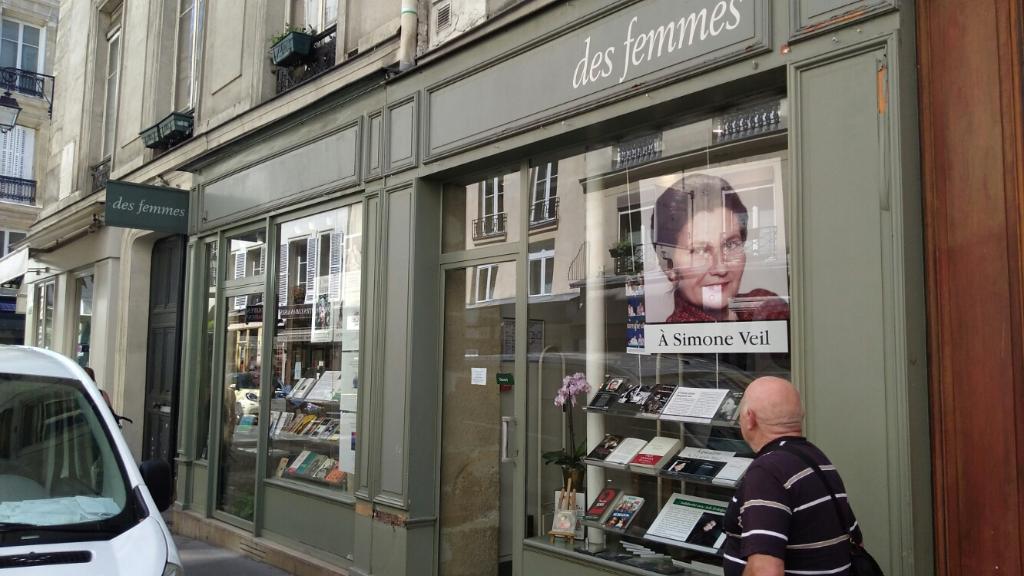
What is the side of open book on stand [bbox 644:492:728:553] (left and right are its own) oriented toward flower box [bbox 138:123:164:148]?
right

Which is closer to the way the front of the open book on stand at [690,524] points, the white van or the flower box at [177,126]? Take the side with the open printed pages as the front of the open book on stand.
the white van

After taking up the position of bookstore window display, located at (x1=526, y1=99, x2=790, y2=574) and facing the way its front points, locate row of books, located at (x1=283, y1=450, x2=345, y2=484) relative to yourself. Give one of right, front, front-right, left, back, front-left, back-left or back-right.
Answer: right

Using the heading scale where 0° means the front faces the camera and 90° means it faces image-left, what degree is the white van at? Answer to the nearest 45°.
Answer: approximately 0°

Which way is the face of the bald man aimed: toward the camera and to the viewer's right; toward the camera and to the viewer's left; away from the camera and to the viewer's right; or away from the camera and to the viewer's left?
away from the camera and to the viewer's left

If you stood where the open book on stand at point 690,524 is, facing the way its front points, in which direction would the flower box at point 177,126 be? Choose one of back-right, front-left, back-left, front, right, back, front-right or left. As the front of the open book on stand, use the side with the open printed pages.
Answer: right

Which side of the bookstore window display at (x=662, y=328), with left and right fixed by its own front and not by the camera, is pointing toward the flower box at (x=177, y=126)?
right

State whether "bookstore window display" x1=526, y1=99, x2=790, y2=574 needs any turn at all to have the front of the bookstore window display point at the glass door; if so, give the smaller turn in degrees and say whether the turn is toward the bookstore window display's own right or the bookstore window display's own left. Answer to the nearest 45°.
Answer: approximately 90° to the bookstore window display's own right

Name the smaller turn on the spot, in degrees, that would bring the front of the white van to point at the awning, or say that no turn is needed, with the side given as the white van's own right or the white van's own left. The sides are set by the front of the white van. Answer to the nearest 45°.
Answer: approximately 180°

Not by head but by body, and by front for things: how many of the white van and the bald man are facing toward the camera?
1

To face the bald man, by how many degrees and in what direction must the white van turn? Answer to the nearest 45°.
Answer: approximately 45° to its left

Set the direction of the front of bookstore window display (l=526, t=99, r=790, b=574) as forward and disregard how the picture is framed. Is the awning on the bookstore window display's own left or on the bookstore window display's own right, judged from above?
on the bookstore window display's own right
